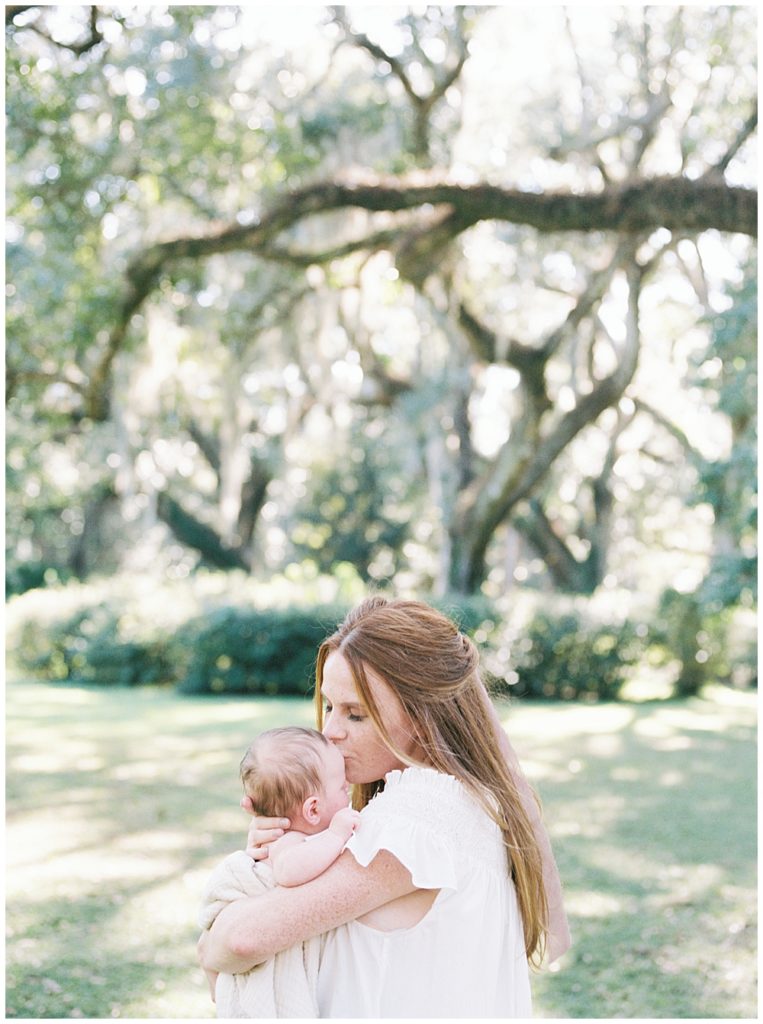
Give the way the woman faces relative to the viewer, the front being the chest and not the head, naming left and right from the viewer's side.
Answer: facing to the left of the viewer

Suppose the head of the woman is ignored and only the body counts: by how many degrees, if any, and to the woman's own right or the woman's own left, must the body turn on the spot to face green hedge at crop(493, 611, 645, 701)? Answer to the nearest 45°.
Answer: approximately 90° to the woman's own right

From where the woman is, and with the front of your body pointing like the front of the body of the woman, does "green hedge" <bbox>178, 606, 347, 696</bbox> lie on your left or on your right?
on your right

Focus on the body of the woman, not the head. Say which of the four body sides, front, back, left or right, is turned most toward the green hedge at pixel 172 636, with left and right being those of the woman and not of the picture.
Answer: right
